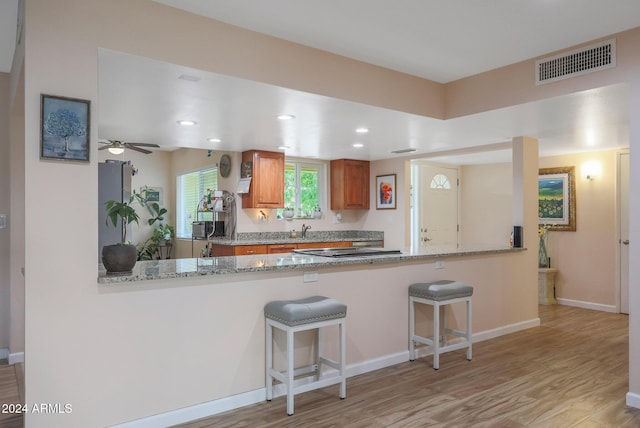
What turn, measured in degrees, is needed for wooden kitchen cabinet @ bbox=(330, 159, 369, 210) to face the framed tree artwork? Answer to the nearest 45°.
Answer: approximately 45° to its right

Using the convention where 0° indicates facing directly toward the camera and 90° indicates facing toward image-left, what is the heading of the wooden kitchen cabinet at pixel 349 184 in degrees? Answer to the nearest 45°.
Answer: approximately 315°

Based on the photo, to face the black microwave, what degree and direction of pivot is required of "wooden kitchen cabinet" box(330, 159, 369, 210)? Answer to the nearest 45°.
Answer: approximately 135° to its right
